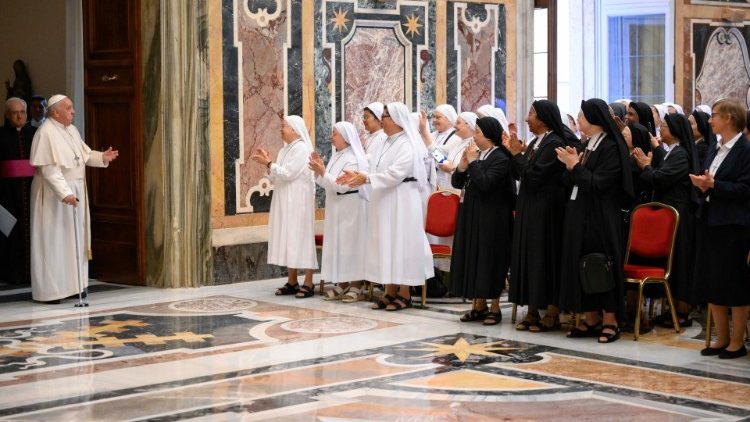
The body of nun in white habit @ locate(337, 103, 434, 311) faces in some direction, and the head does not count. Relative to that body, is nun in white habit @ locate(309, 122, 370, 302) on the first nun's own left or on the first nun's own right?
on the first nun's own right

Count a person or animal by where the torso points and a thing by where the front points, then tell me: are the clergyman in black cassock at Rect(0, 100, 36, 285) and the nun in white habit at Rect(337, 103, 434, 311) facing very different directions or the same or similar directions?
very different directions

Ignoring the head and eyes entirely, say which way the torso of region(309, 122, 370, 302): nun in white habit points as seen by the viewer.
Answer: to the viewer's left

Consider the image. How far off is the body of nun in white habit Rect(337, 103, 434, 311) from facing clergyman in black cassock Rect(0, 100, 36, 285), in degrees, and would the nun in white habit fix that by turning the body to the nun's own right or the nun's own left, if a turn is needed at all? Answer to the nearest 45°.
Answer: approximately 45° to the nun's own right

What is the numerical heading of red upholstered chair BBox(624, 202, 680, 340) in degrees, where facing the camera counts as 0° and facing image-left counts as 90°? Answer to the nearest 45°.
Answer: approximately 45°

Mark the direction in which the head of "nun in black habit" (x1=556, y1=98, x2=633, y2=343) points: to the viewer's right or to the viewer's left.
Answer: to the viewer's left

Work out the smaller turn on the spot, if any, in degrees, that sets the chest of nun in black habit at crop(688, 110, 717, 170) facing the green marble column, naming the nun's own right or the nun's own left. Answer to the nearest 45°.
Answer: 0° — they already face it

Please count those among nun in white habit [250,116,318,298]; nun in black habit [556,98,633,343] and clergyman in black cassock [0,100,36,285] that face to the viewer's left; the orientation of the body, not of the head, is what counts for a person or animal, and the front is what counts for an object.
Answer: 2

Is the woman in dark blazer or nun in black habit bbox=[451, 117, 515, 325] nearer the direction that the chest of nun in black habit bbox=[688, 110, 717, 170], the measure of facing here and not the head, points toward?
the nun in black habit

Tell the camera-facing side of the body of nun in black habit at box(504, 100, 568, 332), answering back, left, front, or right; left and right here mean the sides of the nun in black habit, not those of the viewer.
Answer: left

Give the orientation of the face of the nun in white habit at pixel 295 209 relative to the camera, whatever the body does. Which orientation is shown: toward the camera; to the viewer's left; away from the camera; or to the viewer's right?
to the viewer's left

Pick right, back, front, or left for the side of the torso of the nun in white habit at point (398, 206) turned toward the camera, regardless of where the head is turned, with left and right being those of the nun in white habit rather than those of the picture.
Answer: left

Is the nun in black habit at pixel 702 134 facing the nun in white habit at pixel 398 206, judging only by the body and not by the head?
yes

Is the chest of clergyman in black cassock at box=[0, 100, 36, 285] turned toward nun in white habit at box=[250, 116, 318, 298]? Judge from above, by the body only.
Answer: yes

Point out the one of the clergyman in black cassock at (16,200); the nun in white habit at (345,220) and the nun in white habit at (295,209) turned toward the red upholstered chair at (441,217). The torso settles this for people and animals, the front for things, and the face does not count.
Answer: the clergyman in black cassock

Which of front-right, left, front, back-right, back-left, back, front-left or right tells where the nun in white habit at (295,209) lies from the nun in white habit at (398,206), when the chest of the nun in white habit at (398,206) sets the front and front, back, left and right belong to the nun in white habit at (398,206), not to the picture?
front-right
